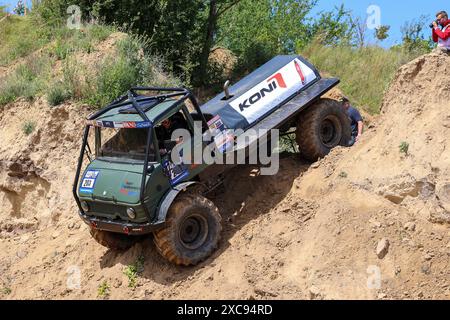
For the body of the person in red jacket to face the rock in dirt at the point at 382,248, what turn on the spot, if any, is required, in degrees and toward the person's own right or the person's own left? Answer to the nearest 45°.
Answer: approximately 45° to the person's own left

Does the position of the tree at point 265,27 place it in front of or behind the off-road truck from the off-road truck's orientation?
behind

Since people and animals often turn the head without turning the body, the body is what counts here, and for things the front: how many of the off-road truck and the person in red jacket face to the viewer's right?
0

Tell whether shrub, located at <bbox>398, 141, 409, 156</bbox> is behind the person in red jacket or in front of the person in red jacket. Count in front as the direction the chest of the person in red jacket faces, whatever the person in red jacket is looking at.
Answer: in front

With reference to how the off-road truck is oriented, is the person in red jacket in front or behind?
behind

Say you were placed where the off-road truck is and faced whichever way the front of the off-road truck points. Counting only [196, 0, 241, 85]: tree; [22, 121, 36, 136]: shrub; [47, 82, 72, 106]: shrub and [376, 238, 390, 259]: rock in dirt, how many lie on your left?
1

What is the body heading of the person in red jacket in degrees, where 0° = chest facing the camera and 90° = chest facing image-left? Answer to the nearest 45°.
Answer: approximately 45°

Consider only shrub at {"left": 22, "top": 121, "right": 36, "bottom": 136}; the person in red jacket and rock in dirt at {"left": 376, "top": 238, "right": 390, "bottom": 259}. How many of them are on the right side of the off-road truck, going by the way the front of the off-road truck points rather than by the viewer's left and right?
1

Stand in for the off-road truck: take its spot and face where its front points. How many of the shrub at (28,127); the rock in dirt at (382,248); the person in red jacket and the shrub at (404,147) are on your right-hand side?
1

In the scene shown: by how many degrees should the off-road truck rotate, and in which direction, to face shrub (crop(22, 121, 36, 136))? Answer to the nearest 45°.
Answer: approximately 90° to its right

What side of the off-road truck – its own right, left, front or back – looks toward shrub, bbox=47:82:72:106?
right

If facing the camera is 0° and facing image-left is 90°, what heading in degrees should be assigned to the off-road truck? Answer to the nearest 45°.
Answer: approximately 45°

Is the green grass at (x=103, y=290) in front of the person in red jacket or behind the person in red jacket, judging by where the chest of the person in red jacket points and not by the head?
in front

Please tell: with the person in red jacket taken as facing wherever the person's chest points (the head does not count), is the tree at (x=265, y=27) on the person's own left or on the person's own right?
on the person's own right

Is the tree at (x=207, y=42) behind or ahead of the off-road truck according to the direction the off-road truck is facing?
behind
